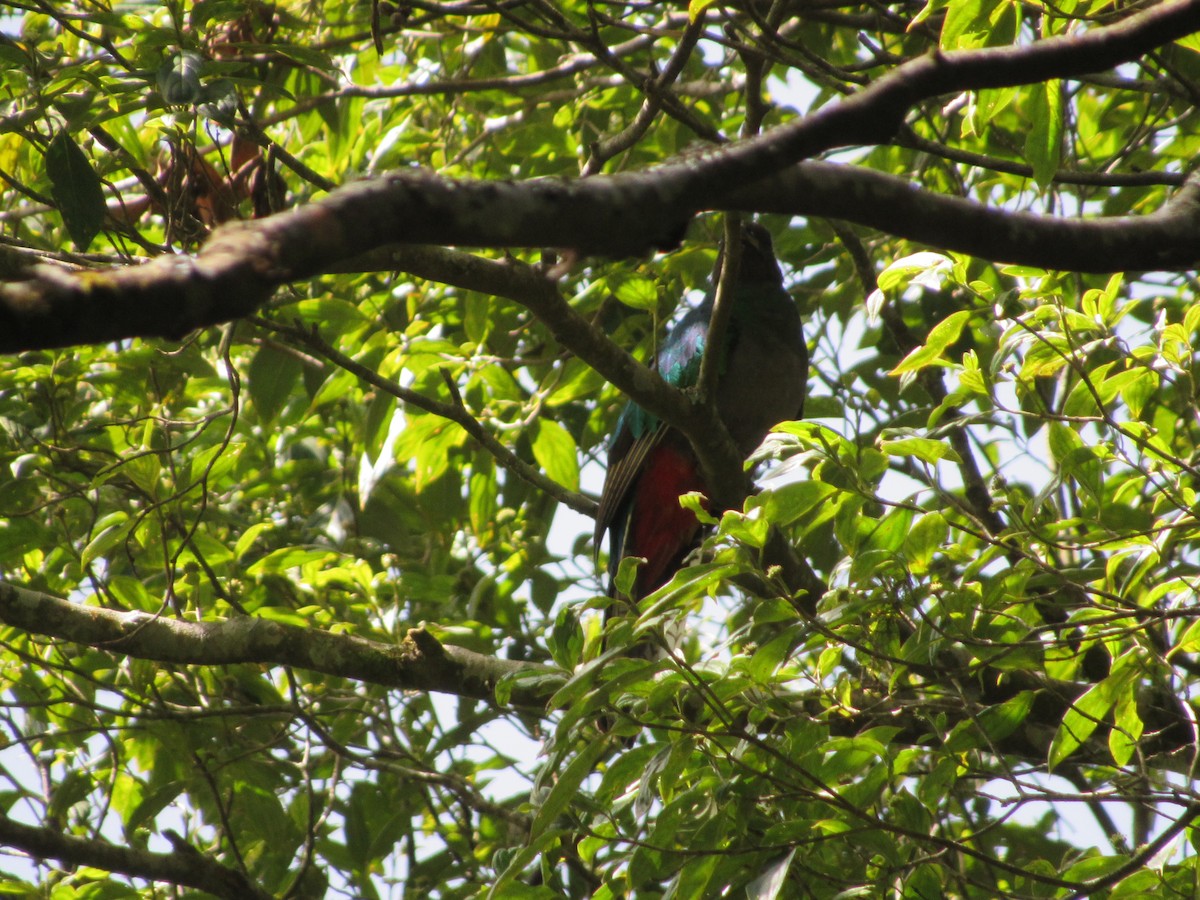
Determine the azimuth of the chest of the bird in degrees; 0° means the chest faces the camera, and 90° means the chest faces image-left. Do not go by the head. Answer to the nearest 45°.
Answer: approximately 270°
